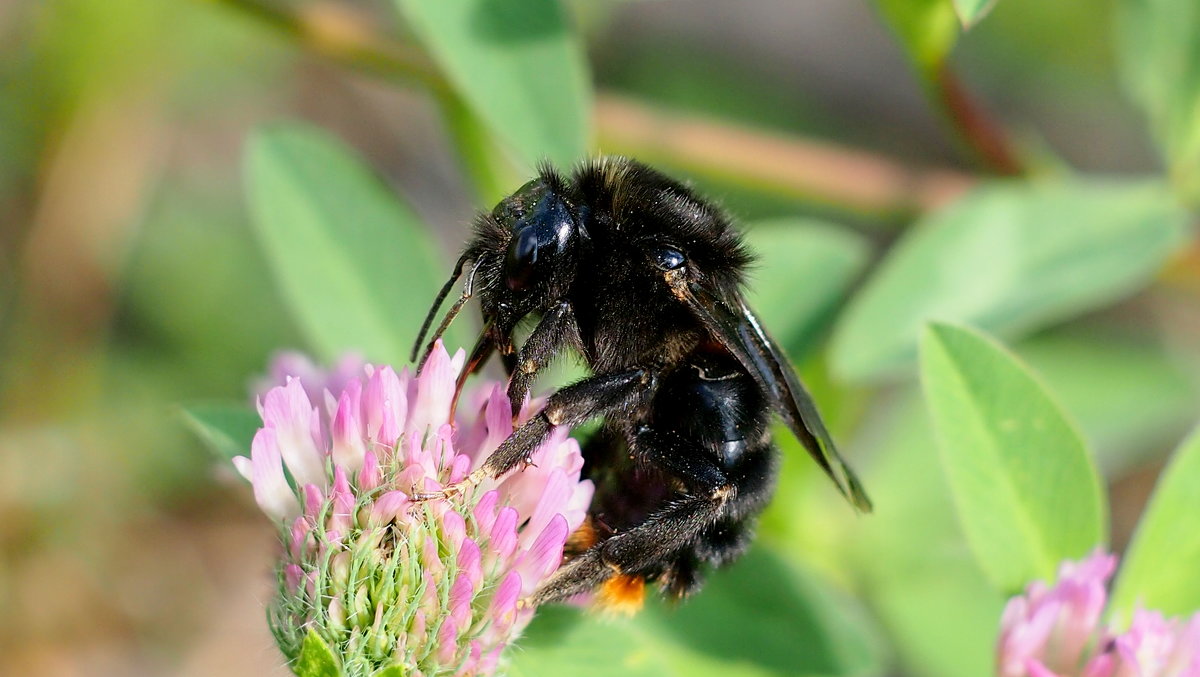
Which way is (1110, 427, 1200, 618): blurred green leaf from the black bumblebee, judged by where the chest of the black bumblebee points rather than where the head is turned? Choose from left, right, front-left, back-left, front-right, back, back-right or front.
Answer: back-right

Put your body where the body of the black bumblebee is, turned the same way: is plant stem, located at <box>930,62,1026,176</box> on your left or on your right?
on your right

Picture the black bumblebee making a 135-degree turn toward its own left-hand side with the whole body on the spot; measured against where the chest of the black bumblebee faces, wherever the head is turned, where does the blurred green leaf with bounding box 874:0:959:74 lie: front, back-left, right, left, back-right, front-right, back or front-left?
left

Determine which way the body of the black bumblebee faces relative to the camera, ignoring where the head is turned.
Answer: to the viewer's left

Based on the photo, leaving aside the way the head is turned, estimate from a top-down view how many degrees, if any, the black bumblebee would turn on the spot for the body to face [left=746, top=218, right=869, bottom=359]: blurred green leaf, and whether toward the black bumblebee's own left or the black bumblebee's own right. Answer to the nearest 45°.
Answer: approximately 135° to the black bumblebee's own right

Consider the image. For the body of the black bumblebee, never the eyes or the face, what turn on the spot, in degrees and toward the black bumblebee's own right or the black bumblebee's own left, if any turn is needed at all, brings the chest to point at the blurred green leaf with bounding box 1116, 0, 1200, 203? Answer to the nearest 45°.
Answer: approximately 135° to the black bumblebee's own right

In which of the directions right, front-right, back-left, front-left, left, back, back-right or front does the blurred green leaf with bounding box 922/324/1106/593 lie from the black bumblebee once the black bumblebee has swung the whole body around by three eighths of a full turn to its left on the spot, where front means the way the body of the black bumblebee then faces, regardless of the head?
left
